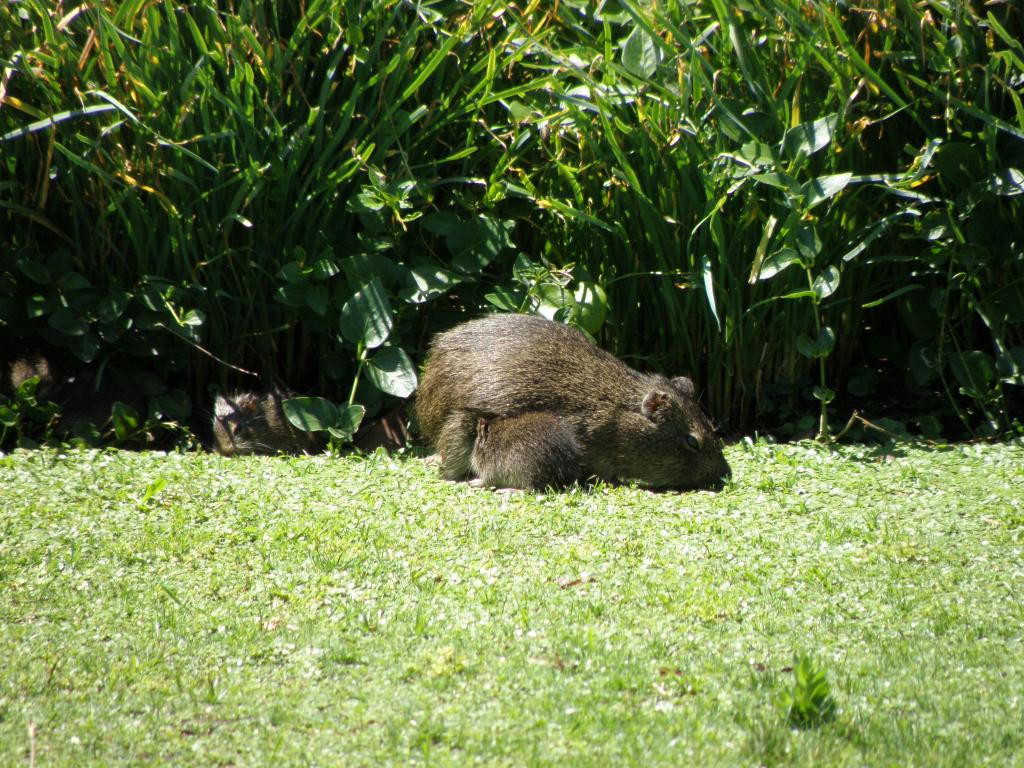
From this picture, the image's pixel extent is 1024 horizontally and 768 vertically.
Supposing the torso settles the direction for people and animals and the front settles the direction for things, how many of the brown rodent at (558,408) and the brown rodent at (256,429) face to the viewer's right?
1

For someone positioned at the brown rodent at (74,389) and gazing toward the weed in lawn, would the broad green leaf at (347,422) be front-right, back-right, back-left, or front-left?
front-left

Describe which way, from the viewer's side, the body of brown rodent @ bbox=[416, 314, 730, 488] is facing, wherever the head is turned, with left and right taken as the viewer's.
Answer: facing to the right of the viewer

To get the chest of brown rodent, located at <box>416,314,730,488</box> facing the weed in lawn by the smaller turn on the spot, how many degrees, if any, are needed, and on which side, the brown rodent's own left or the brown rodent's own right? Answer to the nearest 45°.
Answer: approximately 90° to the brown rodent's own right

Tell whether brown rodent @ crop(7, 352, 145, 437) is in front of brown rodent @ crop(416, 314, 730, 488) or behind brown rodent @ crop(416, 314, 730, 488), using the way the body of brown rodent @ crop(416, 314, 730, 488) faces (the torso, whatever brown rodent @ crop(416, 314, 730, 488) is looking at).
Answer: behind

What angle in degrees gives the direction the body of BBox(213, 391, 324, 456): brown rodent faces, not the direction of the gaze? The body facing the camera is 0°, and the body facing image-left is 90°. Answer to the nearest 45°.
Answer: approximately 45°

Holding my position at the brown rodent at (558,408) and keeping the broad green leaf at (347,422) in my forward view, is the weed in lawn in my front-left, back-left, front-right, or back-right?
back-left

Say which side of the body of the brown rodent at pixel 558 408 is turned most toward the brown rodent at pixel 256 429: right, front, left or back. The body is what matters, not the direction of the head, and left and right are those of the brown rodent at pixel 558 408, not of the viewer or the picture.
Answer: back

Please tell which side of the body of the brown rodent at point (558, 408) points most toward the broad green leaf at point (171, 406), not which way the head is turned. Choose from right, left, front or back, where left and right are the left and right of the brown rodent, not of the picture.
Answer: back

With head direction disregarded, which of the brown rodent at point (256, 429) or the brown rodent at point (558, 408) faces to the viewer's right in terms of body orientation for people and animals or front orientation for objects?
the brown rodent at point (558, 408)
